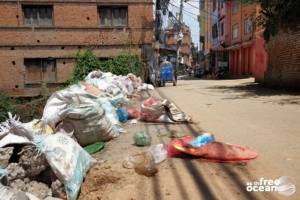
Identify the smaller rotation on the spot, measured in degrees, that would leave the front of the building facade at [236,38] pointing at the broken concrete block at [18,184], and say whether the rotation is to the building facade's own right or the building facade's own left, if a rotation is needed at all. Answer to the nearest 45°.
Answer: approximately 45° to the building facade's own left

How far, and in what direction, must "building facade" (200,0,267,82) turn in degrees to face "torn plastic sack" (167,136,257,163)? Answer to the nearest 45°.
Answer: approximately 45° to its left

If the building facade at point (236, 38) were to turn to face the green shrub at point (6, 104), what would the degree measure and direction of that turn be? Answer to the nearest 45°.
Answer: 0° — it already faces it

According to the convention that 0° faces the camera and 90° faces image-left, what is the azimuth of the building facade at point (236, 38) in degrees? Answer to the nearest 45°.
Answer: approximately 45°

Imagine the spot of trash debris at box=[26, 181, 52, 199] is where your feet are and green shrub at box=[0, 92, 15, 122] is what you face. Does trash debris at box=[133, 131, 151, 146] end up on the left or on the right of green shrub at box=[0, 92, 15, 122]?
right

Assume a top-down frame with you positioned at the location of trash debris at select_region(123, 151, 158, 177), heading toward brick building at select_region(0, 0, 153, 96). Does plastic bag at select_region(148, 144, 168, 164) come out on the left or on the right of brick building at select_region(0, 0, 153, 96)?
right

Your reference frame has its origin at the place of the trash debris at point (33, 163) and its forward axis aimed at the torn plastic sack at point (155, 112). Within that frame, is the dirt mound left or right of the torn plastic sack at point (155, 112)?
right
